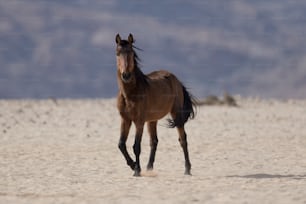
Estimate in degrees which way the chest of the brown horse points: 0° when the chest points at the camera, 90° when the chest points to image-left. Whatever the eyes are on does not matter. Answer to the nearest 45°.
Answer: approximately 45°
